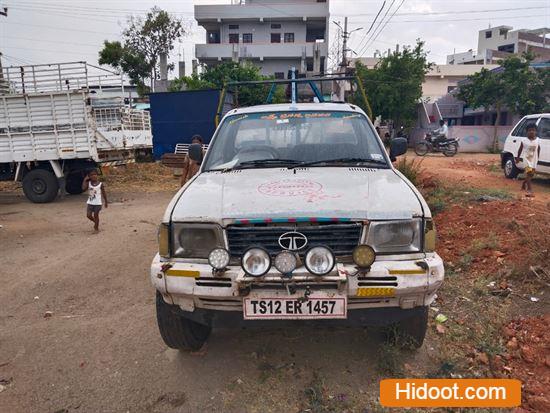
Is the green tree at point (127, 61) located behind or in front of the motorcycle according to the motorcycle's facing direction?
in front

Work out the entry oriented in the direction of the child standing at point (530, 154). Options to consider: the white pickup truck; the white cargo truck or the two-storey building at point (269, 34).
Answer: the two-storey building

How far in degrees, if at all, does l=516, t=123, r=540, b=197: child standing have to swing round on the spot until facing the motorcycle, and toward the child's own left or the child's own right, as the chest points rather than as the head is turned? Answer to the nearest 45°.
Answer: approximately 180°

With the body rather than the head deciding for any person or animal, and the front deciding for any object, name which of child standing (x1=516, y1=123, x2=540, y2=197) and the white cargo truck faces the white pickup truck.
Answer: the child standing

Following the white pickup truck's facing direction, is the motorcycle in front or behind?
behind

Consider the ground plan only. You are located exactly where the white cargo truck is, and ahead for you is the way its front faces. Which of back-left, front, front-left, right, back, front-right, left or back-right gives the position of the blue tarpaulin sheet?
right

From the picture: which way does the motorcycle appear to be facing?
to the viewer's left

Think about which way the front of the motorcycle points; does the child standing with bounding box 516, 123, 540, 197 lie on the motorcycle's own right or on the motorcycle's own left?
on the motorcycle's own left

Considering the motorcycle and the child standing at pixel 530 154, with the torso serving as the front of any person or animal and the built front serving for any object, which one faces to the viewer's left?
the motorcycle

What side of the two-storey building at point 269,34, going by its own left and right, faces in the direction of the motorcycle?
front
